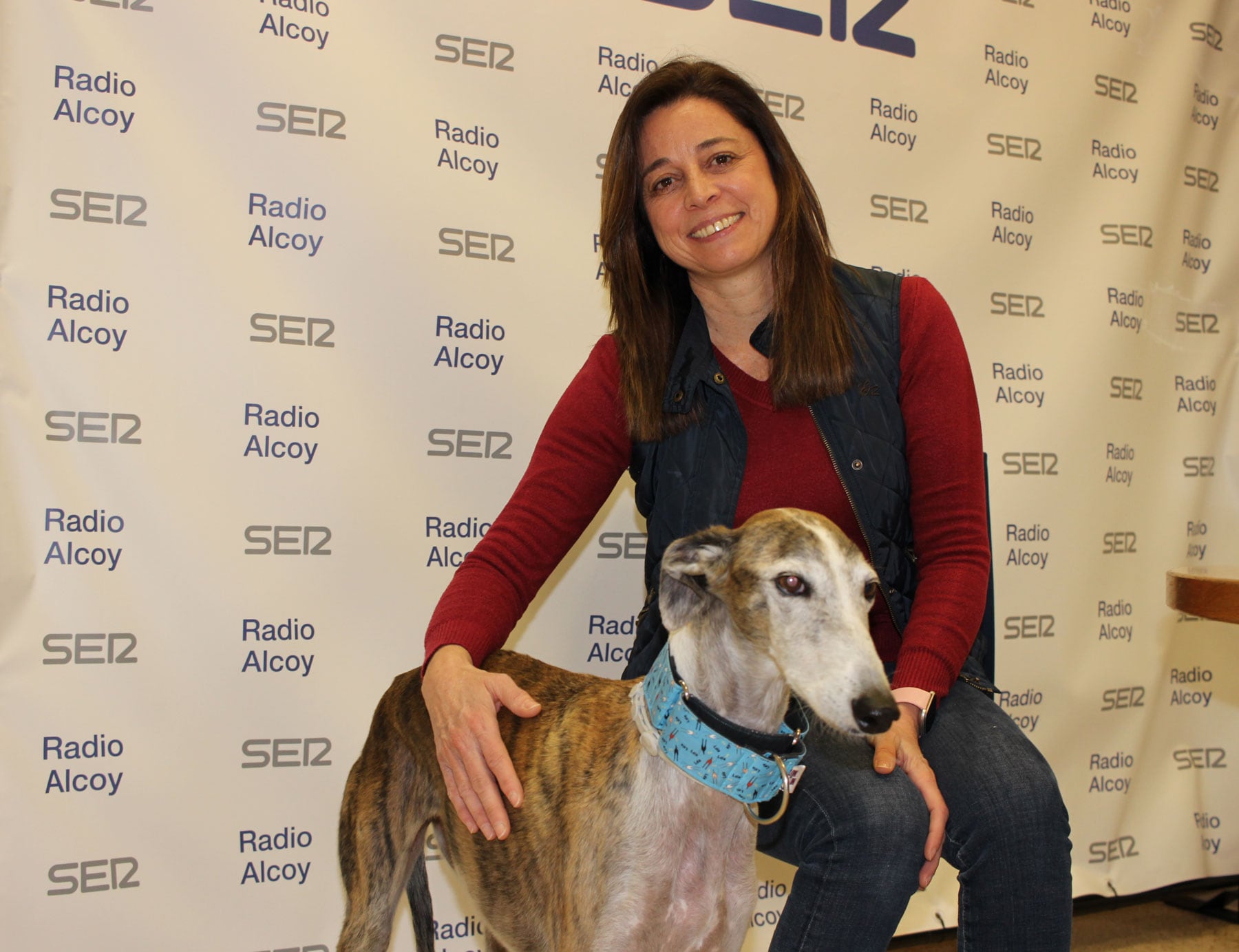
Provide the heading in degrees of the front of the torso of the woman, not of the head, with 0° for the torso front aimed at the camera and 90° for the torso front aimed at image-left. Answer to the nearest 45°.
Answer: approximately 0°

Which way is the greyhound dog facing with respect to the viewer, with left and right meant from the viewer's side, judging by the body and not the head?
facing the viewer and to the right of the viewer

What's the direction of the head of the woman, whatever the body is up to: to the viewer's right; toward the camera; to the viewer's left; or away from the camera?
toward the camera
